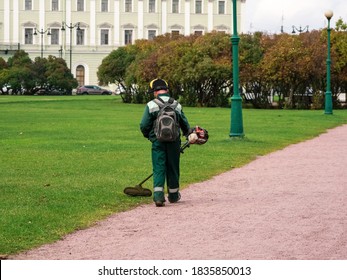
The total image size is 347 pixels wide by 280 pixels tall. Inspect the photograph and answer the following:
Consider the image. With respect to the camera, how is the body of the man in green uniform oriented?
away from the camera

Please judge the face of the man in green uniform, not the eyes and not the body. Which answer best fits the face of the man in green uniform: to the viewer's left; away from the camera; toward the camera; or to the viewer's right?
away from the camera
